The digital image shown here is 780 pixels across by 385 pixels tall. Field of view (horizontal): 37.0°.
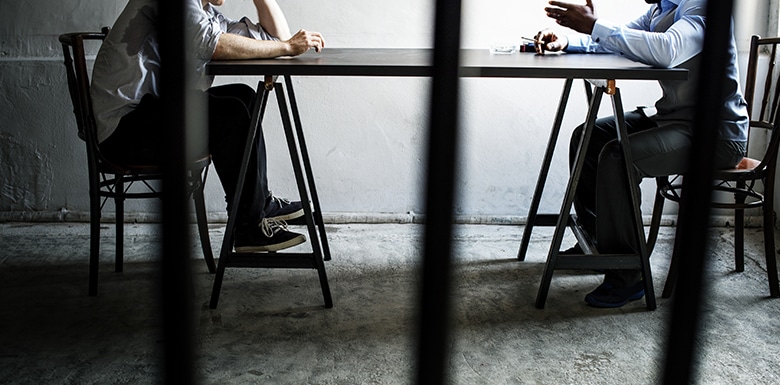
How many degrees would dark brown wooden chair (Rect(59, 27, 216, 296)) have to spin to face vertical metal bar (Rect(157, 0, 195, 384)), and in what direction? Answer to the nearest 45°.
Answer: approximately 90° to its right

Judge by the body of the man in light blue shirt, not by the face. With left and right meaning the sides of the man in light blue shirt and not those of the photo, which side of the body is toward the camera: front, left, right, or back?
left

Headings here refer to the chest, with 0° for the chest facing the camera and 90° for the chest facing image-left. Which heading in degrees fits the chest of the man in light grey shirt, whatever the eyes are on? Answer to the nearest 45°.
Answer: approximately 270°

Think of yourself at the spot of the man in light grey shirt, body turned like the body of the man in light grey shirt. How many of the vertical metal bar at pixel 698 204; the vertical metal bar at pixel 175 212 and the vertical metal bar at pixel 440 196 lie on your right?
3

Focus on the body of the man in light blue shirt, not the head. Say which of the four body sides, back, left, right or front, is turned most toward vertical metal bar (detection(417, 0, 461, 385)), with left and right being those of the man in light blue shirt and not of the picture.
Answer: left

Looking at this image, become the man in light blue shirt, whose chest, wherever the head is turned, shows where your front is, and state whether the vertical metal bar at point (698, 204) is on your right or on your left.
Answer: on your left

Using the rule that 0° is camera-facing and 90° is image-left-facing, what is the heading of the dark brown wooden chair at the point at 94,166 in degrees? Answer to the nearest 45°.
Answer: approximately 270°
